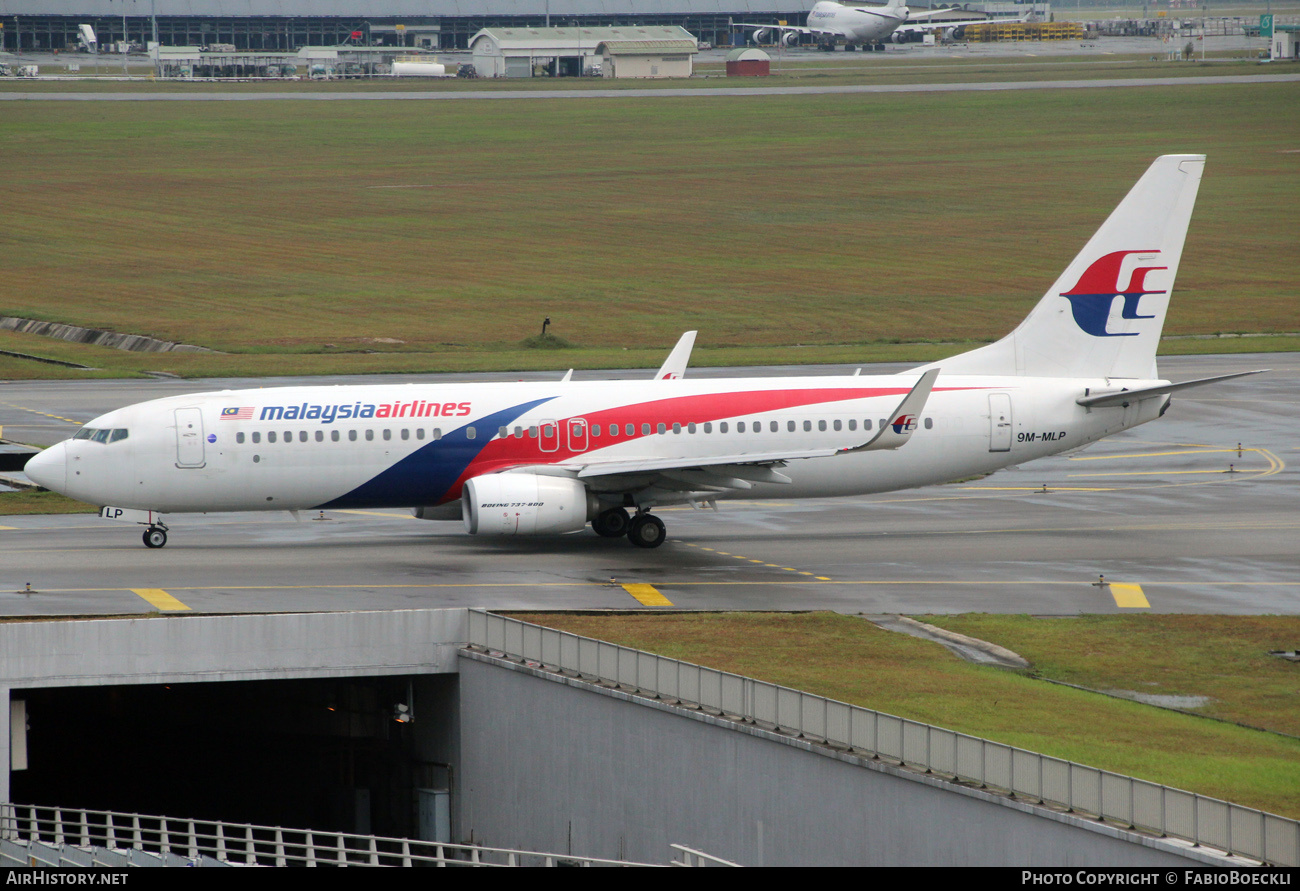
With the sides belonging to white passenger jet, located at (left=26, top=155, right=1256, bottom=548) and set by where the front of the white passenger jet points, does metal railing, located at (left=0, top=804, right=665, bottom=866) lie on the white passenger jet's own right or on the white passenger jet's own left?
on the white passenger jet's own left

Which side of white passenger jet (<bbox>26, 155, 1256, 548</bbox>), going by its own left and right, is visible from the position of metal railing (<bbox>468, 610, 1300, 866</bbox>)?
left

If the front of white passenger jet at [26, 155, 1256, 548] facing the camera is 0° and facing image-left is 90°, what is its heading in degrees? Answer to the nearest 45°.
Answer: approximately 90°
